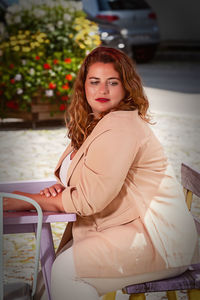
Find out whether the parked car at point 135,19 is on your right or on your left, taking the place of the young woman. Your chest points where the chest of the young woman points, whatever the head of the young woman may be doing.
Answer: on your right

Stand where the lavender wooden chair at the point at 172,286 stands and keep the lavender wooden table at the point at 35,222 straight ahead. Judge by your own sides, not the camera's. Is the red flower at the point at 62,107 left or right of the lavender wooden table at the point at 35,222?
right

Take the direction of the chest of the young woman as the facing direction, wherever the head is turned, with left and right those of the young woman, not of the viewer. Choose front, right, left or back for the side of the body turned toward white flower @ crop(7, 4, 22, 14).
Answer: right

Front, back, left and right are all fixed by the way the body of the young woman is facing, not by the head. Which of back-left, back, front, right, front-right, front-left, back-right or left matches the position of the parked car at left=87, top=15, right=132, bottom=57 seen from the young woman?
right

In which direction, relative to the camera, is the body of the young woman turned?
to the viewer's left

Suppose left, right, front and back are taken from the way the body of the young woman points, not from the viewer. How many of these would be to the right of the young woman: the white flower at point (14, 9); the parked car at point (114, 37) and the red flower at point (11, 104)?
3

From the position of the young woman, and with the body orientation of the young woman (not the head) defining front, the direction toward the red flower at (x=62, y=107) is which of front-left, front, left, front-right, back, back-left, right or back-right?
right

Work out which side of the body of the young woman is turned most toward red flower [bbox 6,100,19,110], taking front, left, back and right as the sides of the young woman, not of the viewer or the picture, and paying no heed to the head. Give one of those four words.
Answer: right
